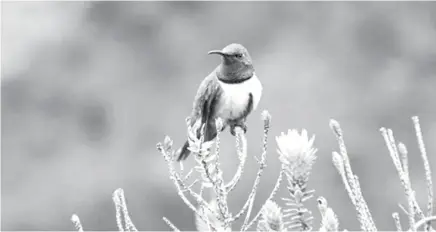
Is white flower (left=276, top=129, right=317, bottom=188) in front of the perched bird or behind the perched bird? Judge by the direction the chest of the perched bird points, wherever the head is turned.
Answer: in front

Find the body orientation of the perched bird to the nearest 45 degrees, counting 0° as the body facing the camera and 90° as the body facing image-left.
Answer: approximately 315°
